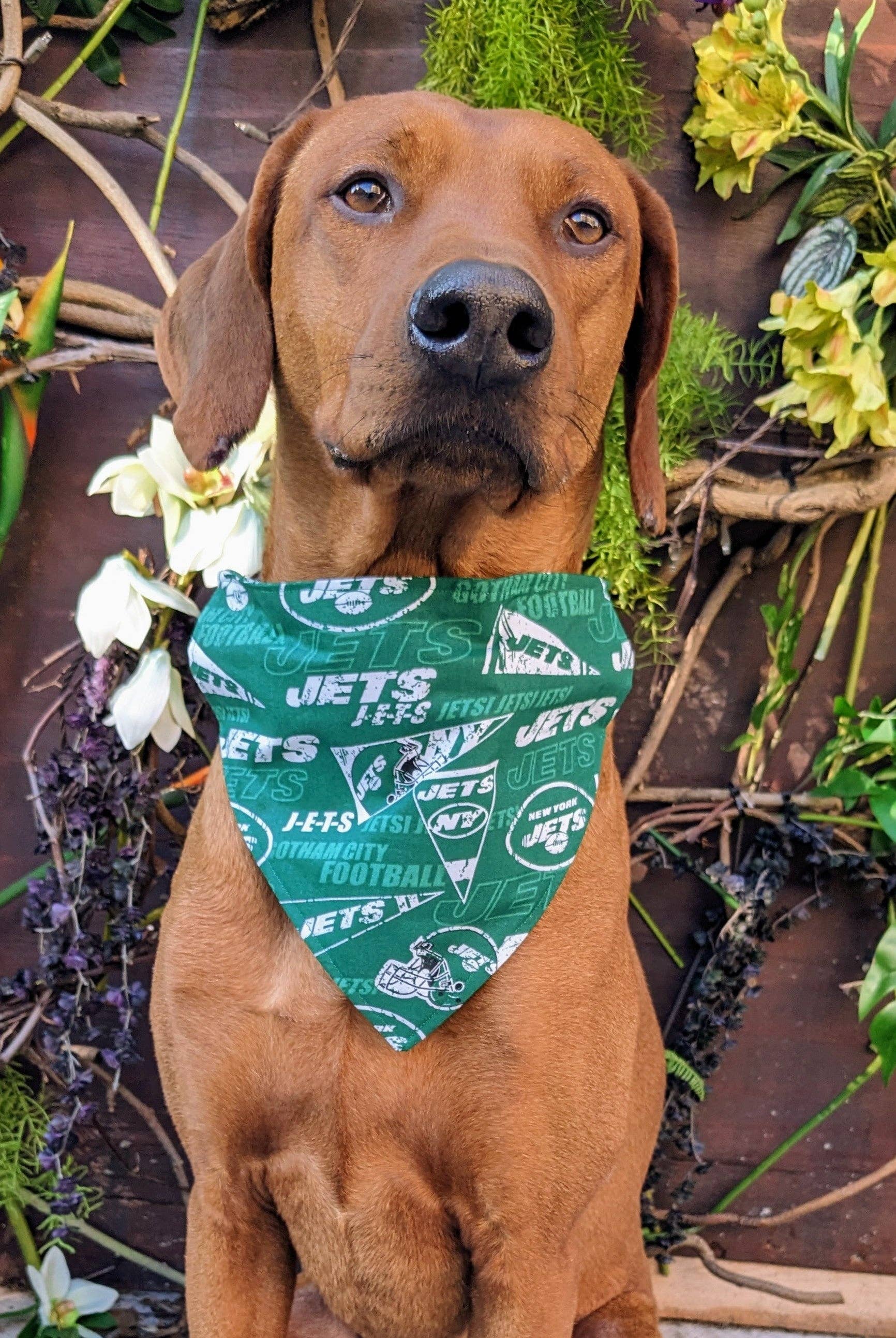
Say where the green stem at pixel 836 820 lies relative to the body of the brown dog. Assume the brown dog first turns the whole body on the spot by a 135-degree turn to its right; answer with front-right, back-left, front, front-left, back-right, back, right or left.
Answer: right

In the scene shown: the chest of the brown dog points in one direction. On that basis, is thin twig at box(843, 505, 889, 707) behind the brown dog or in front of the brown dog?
behind

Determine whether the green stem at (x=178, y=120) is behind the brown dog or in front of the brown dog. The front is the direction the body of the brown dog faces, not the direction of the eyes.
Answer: behind

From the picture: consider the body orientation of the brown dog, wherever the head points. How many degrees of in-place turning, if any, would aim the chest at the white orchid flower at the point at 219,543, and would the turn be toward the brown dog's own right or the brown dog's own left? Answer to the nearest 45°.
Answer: approximately 180°

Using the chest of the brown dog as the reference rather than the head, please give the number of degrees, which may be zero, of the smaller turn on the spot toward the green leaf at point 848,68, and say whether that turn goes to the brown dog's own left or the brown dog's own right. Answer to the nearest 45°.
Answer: approximately 135° to the brown dog's own left

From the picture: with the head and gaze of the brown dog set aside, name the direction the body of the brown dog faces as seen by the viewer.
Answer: toward the camera

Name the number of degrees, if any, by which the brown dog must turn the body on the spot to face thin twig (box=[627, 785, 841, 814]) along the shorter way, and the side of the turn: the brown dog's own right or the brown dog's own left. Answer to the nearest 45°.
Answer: approximately 135° to the brown dog's own left

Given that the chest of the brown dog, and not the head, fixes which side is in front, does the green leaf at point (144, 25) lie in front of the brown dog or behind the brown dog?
behind

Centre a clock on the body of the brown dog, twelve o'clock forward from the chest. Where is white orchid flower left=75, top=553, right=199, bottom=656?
The white orchid flower is roughly at 5 o'clock from the brown dog.
